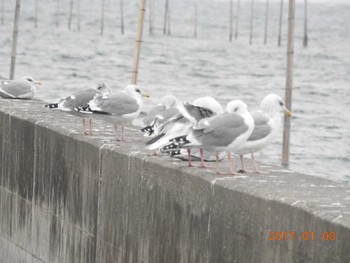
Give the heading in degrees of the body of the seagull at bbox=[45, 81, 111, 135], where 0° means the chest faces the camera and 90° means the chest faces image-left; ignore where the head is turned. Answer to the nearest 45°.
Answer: approximately 270°

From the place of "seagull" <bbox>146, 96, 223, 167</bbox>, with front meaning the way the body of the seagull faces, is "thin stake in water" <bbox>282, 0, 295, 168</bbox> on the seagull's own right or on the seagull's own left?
on the seagull's own left

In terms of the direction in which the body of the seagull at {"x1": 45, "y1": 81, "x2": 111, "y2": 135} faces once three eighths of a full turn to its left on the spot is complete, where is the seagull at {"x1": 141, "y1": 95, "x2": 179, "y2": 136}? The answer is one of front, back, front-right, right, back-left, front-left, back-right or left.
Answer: back

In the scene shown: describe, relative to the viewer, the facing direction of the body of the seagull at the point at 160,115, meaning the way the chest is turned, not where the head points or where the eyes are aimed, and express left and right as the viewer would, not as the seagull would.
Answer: facing away from the viewer and to the right of the viewer

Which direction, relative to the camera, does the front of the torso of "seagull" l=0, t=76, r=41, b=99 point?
to the viewer's right

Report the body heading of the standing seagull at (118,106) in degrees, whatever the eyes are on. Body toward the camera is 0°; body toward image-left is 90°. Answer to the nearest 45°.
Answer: approximately 270°

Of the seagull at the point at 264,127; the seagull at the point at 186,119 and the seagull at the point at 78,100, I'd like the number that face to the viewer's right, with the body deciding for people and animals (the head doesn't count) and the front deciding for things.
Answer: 3
